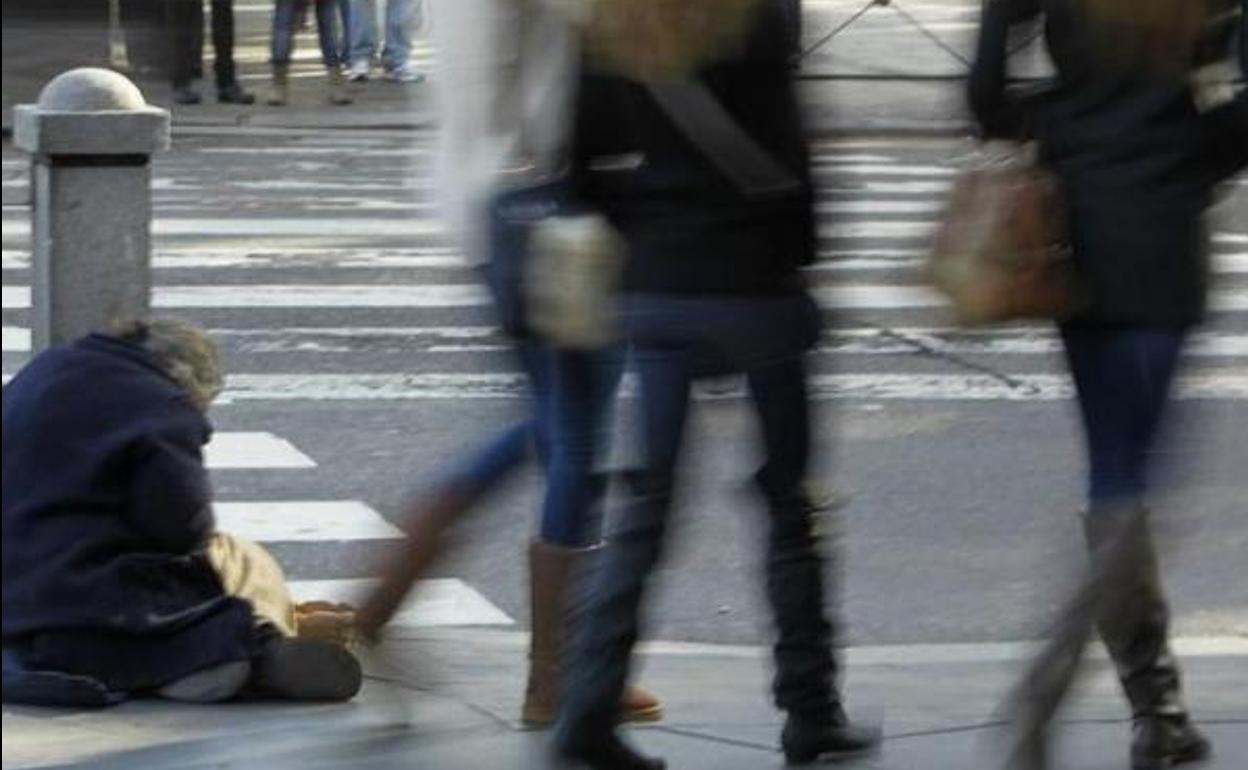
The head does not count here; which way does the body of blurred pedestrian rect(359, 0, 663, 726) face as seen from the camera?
to the viewer's right
